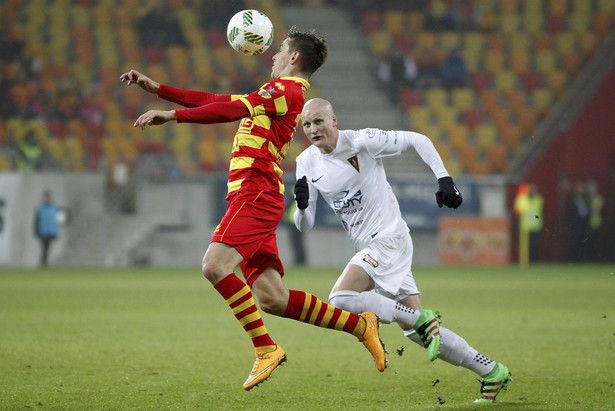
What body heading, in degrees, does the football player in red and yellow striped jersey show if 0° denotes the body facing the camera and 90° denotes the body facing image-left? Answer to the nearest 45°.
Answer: approximately 90°

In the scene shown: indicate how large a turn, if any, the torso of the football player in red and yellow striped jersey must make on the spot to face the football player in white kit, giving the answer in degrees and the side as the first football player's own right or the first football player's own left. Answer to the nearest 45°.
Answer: approximately 180°

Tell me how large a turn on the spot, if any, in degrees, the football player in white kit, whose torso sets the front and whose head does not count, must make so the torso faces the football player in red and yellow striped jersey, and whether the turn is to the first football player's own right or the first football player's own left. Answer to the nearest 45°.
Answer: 0° — they already face them

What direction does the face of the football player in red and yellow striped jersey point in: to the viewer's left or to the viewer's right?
to the viewer's left
